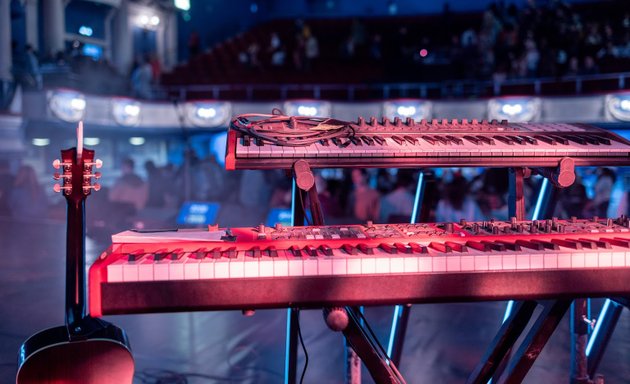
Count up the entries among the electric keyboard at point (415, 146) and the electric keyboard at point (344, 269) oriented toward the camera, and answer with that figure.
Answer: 2

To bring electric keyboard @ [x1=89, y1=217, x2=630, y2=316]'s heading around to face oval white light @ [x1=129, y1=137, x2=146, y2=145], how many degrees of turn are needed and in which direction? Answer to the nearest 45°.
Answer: approximately 135° to its right

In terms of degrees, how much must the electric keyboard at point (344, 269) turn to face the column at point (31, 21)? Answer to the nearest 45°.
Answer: approximately 135° to its right

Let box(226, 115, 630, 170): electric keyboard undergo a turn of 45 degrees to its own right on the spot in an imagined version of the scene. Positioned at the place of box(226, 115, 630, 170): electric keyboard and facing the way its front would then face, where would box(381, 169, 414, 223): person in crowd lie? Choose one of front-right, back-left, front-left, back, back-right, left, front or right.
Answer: back-right

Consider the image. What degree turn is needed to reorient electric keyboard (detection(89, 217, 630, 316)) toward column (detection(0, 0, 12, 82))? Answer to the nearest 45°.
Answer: approximately 135° to its right

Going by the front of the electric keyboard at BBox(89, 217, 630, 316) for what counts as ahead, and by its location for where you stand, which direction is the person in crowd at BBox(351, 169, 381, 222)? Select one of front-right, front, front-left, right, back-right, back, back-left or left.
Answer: back

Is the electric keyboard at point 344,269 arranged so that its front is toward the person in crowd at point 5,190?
no

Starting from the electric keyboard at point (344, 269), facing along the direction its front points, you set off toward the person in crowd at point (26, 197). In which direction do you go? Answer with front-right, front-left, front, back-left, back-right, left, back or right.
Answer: back-right

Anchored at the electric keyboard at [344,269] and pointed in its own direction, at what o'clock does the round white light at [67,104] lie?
The round white light is roughly at 5 o'clock from the electric keyboard.

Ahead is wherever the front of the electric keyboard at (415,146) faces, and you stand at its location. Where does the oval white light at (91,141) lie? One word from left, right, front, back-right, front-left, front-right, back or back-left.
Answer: back-right

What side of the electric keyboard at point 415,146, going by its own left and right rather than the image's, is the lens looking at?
front

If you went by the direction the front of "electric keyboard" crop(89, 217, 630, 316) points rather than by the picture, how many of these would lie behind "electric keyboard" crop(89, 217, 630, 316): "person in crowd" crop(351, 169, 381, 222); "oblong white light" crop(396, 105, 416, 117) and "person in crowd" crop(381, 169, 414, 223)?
3

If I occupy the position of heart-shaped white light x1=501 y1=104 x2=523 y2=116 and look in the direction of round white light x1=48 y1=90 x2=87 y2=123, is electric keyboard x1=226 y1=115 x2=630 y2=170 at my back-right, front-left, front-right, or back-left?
front-left

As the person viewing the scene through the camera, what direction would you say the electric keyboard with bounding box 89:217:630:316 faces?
facing the viewer

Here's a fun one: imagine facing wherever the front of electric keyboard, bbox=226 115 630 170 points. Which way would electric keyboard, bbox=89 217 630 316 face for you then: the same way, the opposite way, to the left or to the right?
the same way

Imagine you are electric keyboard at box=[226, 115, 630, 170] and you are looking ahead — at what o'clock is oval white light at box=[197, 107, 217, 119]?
The oval white light is roughly at 5 o'clock from the electric keyboard.

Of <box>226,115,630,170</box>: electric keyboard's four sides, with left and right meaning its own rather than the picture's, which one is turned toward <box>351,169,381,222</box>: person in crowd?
back

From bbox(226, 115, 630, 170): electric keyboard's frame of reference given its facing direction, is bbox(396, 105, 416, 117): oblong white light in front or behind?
behind

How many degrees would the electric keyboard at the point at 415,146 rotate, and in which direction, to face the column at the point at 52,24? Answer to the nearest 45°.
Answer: approximately 135° to its right

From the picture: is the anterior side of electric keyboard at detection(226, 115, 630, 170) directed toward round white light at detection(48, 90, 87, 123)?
no
